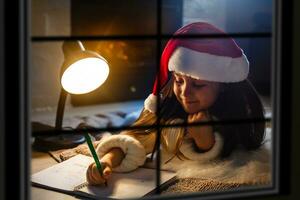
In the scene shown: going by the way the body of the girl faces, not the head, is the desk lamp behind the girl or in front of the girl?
in front

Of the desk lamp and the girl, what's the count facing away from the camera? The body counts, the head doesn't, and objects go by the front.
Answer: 0

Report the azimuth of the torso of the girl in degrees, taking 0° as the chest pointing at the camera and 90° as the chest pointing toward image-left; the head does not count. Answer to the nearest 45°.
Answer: approximately 45°

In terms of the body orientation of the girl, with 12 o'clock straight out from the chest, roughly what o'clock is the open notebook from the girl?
The open notebook is roughly at 1 o'clock from the girl.

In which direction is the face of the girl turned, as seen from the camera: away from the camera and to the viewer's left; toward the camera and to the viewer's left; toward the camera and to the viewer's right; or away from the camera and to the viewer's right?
toward the camera and to the viewer's left
